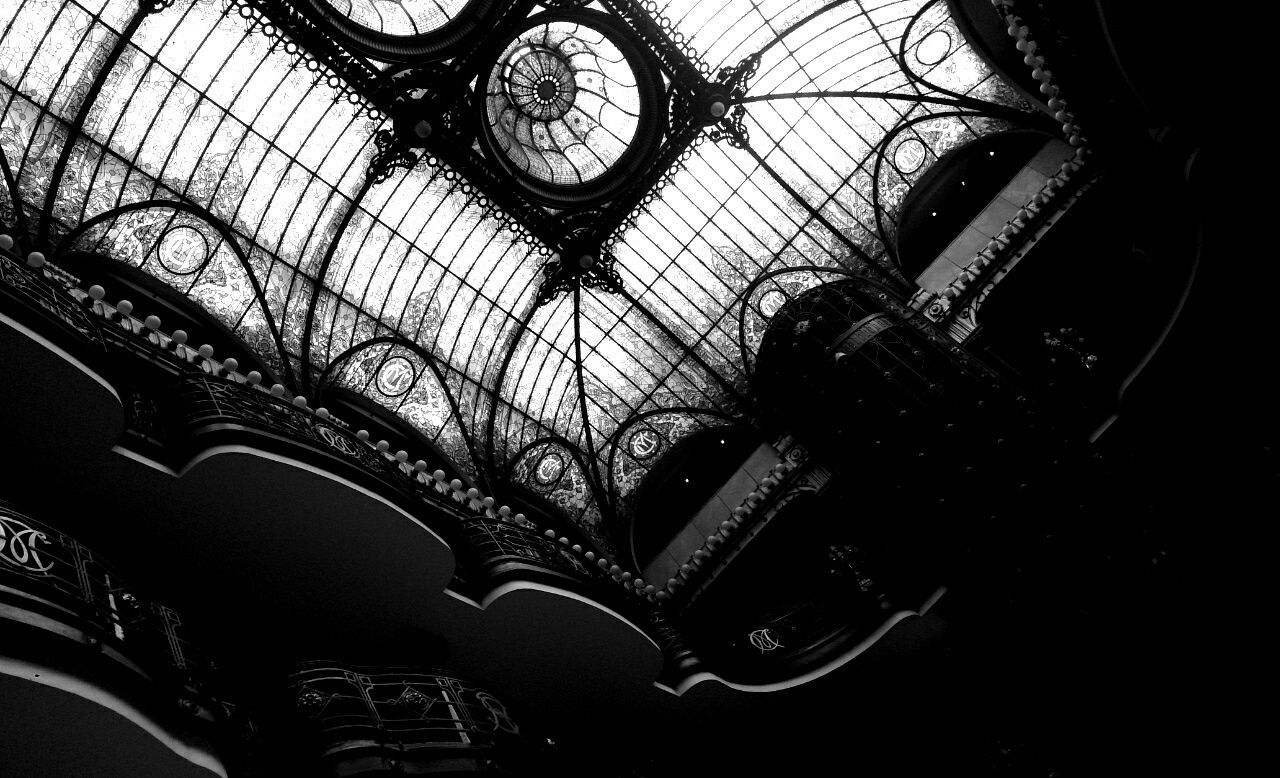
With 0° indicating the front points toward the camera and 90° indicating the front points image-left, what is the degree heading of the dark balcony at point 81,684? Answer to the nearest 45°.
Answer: approximately 315°
